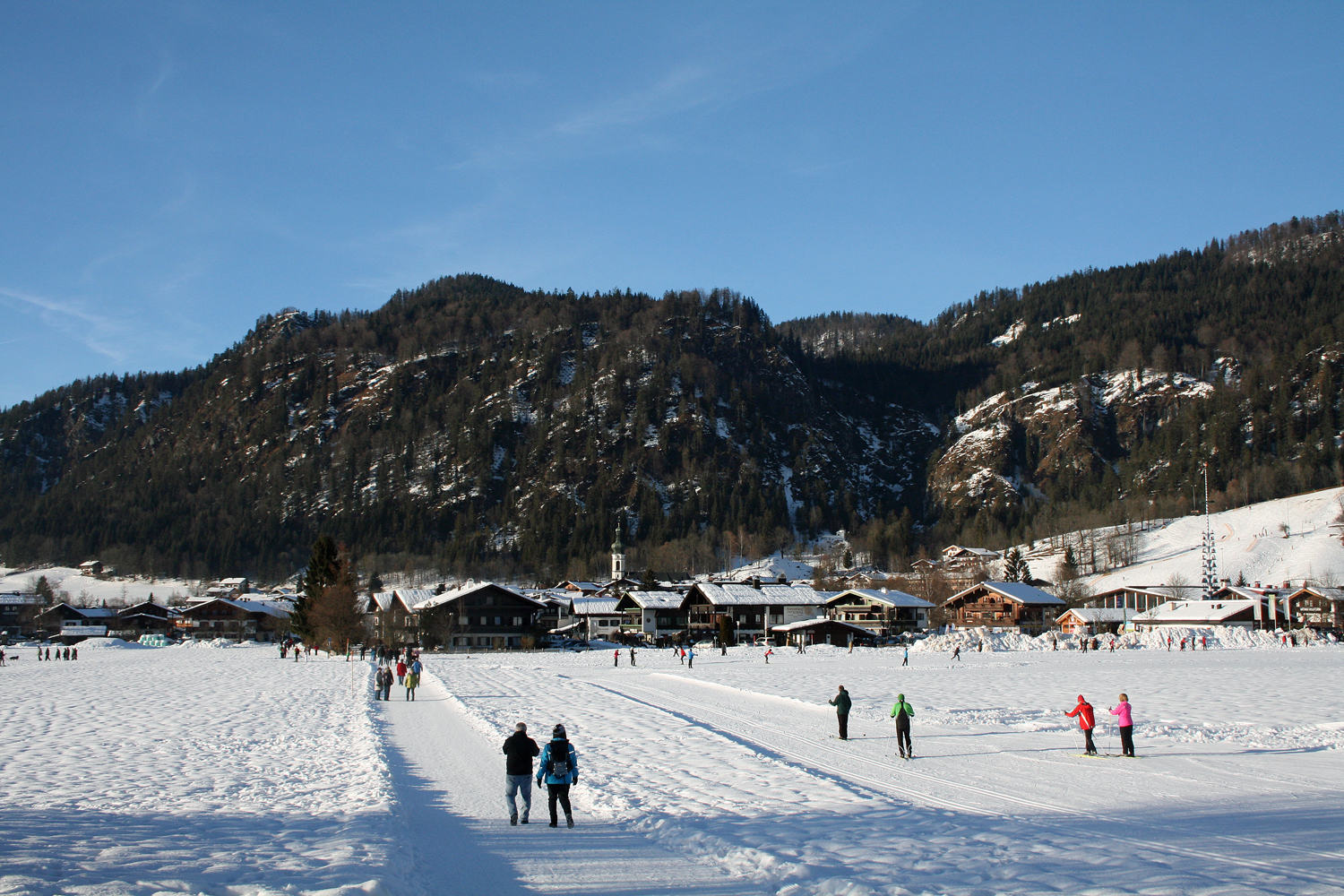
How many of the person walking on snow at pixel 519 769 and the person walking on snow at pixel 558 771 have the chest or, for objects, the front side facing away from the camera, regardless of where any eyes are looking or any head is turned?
2

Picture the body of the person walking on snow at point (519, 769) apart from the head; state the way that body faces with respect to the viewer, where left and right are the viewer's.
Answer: facing away from the viewer

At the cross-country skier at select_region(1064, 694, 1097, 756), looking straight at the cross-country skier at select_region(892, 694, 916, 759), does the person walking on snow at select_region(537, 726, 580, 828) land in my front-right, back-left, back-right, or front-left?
front-left

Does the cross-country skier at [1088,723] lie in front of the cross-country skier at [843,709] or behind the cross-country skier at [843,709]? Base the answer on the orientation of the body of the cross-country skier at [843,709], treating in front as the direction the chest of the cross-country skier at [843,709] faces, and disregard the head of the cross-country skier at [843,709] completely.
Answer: behind

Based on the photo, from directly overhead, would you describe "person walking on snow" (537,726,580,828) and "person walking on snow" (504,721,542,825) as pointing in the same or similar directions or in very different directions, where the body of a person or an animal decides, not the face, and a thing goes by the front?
same or similar directions

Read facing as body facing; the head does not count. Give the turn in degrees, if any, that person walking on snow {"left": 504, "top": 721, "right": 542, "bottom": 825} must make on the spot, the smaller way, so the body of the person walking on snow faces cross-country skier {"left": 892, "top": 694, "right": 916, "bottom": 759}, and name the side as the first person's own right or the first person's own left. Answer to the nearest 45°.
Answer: approximately 45° to the first person's own right

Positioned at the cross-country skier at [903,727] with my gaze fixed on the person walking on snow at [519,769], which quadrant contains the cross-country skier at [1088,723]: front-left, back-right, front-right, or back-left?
back-left

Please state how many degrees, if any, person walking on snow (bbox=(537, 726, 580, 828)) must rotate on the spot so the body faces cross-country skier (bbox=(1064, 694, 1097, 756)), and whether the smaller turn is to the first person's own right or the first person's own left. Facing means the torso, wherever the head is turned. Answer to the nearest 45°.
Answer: approximately 45° to the first person's own right

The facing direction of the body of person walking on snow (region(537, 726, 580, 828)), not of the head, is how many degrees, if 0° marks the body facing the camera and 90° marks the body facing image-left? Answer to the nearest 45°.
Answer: approximately 180°

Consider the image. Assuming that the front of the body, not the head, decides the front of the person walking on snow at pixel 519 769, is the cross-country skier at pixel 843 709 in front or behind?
in front
